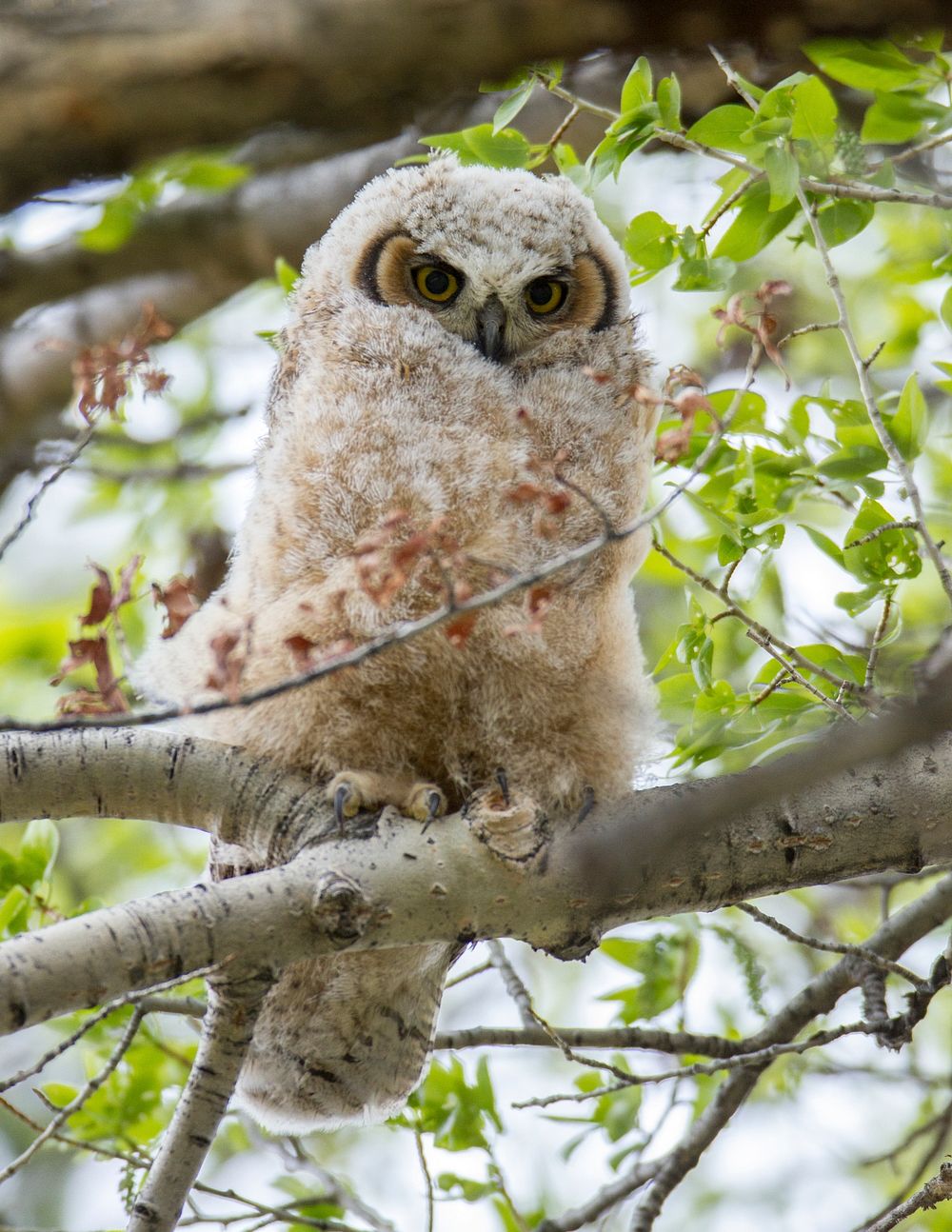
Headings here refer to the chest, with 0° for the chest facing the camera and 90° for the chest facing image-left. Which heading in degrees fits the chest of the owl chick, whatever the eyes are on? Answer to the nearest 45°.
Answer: approximately 0°
